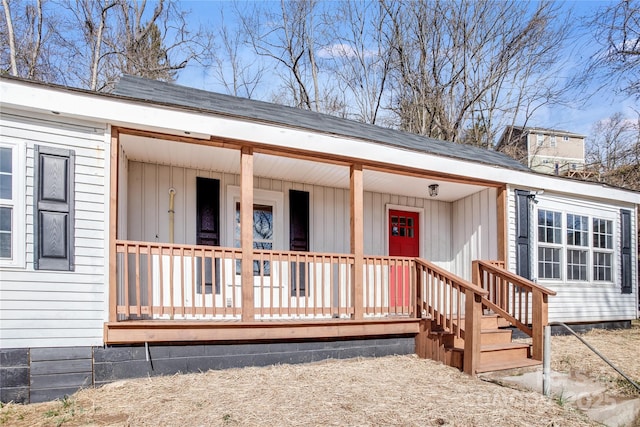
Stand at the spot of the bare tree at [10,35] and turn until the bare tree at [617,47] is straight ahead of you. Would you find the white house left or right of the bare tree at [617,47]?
right

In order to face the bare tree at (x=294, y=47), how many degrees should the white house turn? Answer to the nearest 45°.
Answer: approximately 135° to its left

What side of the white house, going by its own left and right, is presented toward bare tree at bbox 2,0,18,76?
back

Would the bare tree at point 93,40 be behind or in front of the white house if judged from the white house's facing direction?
behind

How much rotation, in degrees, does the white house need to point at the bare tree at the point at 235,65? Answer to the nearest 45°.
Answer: approximately 135° to its left

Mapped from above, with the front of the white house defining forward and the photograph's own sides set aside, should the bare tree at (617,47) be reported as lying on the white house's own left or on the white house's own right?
on the white house's own left

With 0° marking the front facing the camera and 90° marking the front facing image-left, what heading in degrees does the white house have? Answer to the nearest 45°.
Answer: approximately 315°

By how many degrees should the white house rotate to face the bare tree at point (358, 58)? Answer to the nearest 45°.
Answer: approximately 135° to its left

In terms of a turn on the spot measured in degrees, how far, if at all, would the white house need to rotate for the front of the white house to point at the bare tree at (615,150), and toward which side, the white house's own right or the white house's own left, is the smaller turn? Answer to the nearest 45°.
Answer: approximately 90° to the white house's own left
